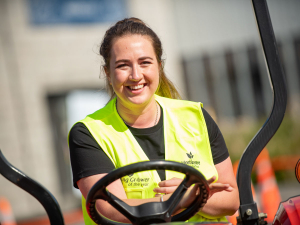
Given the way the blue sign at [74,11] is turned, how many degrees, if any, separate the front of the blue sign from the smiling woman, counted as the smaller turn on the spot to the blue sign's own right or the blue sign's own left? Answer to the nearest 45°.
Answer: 0° — it already faces them

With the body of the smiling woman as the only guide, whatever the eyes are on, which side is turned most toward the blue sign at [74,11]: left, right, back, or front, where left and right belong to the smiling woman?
back

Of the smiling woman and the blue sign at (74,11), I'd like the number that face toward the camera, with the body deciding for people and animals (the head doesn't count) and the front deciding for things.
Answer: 2

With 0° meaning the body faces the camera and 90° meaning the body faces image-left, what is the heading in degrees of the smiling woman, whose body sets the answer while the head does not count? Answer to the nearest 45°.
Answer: approximately 0°

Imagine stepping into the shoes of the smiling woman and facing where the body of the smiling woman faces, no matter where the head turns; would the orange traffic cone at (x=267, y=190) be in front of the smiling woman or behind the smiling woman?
behind

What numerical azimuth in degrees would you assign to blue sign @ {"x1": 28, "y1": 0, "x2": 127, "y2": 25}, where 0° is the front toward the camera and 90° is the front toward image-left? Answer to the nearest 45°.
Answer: approximately 0°

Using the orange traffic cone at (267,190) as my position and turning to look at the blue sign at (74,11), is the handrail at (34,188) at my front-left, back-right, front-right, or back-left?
back-left

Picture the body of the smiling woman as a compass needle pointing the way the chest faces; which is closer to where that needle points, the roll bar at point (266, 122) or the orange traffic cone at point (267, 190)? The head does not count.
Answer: the roll bar

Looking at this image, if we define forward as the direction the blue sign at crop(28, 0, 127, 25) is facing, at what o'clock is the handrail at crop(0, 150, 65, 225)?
The handrail is roughly at 12 o'clock from the blue sign.
